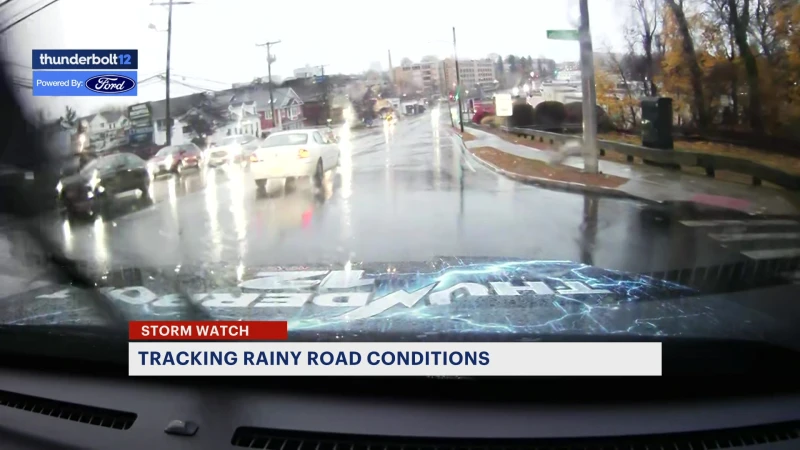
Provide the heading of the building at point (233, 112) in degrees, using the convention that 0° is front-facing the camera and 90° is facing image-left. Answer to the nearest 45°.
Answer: approximately 315°

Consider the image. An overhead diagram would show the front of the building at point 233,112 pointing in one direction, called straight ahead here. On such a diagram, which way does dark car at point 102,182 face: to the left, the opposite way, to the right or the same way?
to the right

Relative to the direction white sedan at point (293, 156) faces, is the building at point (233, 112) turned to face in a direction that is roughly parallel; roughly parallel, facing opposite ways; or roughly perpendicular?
roughly perpendicular
